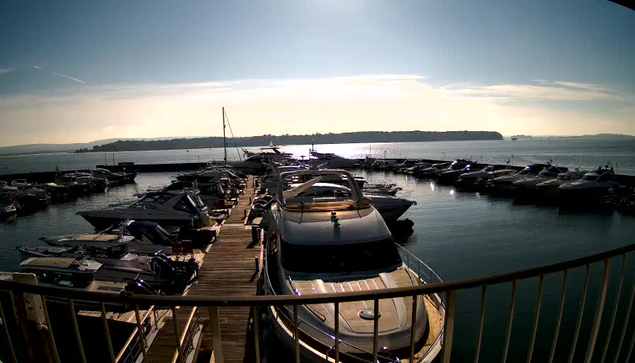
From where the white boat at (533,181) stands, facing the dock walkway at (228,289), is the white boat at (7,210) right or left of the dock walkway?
right

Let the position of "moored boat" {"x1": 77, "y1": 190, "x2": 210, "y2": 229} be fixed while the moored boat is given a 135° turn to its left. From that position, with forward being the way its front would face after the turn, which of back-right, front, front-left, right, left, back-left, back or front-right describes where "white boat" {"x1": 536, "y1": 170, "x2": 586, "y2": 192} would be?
front-left

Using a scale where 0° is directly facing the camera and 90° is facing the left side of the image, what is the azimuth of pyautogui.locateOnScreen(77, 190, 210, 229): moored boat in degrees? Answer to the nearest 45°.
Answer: approximately 90°

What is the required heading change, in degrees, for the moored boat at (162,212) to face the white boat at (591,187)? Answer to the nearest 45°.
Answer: approximately 180°

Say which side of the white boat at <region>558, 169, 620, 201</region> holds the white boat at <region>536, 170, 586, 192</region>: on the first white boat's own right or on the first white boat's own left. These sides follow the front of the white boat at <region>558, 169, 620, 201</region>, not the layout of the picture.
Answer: on the first white boat's own right

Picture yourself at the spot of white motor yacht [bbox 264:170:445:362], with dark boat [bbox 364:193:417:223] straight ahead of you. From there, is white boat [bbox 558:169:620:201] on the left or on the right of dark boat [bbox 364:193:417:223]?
right

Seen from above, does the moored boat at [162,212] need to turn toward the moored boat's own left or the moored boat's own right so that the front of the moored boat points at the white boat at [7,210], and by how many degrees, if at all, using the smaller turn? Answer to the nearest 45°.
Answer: approximately 45° to the moored boat's own right
